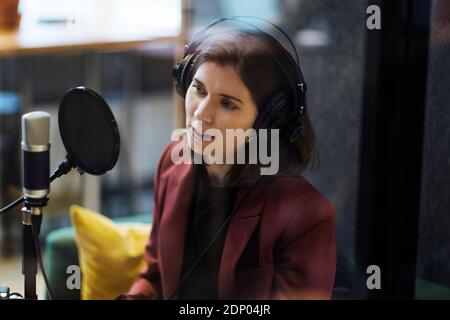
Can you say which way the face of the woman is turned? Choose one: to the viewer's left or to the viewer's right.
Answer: to the viewer's left

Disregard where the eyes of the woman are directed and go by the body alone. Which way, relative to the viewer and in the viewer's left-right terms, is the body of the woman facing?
facing the viewer and to the left of the viewer

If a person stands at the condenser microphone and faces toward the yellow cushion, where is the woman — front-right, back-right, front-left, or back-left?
front-right
